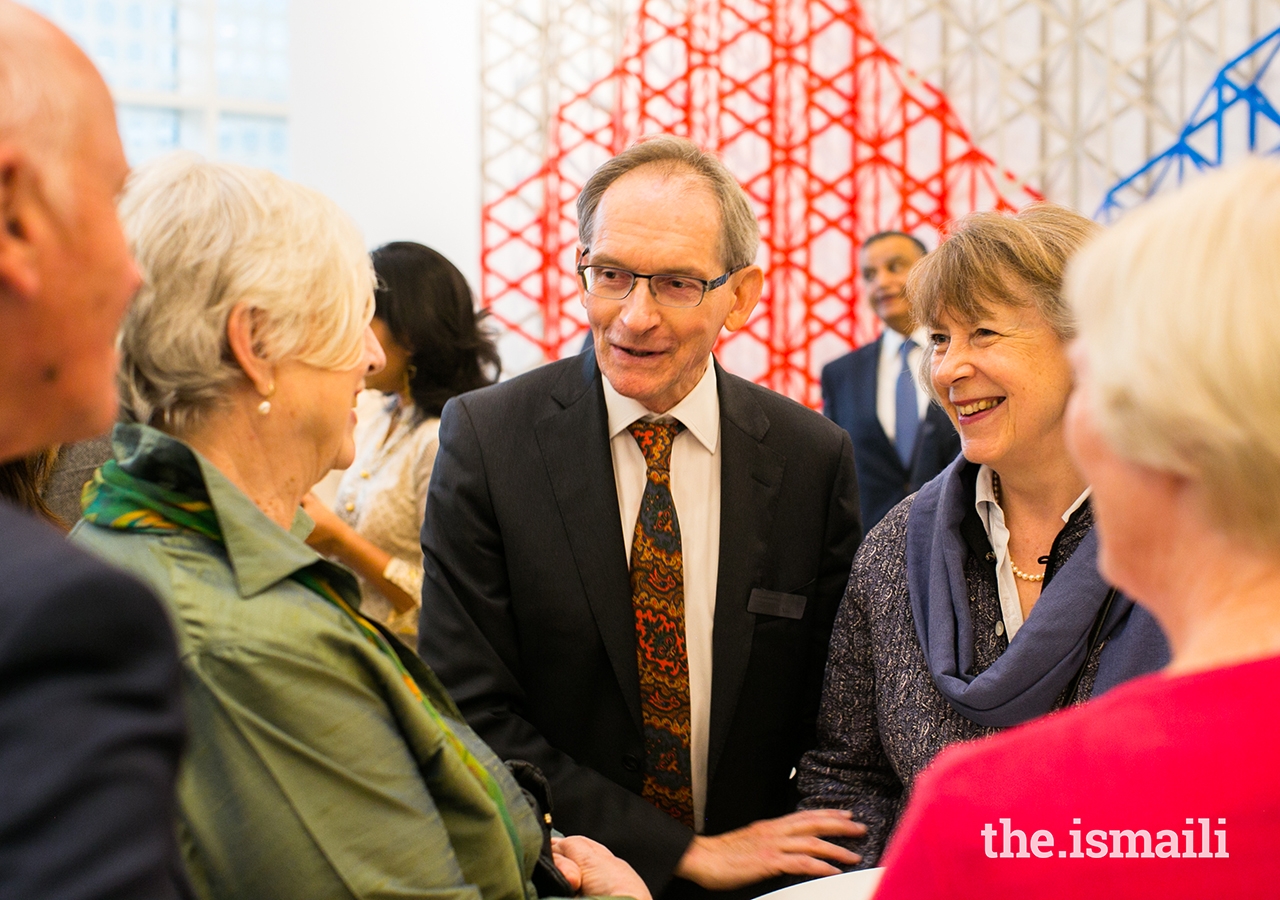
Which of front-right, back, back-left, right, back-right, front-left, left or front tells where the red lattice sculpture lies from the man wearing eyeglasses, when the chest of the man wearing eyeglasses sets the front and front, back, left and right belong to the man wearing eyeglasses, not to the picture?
back

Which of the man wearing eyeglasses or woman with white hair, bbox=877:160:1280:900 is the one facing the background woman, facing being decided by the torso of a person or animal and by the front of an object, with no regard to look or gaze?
the woman with white hair

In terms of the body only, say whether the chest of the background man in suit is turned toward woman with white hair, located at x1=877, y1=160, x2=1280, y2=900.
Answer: yes

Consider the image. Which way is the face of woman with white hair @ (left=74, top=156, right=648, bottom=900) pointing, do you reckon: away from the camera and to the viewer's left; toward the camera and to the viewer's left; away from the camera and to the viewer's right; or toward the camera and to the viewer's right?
away from the camera and to the viewer's right

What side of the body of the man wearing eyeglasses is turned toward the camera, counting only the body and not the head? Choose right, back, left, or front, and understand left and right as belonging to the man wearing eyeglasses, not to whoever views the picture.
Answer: front

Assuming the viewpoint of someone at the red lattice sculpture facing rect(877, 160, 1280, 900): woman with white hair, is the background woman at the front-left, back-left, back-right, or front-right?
front-right

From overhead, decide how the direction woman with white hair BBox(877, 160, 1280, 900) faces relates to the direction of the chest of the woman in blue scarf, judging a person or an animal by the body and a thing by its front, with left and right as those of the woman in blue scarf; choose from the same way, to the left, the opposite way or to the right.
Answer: to the right

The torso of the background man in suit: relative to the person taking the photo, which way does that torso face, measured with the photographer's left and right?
facing the viewer

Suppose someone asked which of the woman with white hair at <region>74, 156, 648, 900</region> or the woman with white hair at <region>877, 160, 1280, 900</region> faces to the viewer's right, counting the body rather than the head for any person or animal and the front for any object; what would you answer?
the woman with white hair at <region>74, 156, 648, 900</region>

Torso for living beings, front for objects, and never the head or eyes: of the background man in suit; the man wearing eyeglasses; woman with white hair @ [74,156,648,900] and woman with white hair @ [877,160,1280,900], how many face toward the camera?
2

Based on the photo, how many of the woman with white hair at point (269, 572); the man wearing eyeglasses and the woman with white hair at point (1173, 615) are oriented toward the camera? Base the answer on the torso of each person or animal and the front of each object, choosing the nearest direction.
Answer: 1

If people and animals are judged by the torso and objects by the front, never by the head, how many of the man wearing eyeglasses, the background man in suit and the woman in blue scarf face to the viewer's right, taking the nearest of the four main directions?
0

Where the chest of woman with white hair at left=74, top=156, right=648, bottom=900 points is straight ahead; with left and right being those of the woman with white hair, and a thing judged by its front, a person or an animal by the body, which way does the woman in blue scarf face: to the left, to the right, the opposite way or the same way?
the opposite way

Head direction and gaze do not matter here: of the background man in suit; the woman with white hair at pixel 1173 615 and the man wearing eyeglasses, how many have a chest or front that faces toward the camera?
2

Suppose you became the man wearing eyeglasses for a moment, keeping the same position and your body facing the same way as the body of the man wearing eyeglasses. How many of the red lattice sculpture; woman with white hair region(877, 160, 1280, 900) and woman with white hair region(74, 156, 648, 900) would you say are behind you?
1

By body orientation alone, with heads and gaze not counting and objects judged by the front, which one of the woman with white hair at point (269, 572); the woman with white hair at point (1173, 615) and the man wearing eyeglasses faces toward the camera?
the man wearing eyeglasses

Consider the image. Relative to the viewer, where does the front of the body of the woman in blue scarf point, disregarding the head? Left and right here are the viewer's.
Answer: facing the viewer and to the left of the viewer

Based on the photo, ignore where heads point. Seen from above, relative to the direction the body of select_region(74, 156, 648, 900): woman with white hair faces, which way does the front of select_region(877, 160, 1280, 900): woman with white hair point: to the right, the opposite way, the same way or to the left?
to the left

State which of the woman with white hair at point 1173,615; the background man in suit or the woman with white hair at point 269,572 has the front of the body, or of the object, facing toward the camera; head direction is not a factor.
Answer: the background man in suit

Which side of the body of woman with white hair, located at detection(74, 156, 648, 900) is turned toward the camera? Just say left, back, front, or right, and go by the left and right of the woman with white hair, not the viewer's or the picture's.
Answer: right
